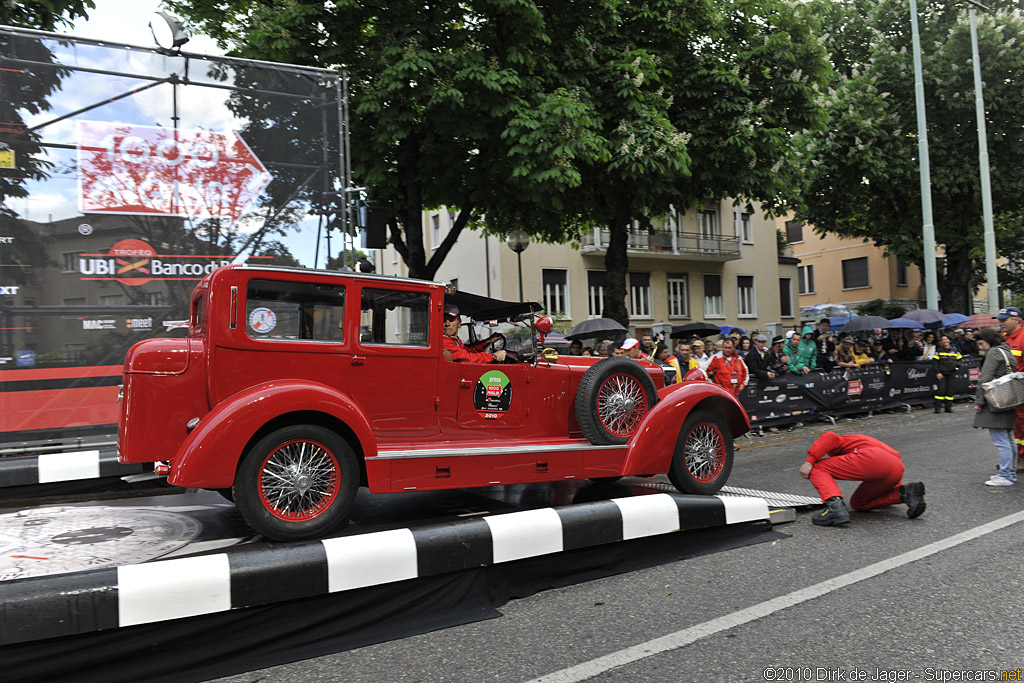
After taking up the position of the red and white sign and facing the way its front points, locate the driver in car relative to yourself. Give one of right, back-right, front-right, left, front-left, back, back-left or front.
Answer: front-left

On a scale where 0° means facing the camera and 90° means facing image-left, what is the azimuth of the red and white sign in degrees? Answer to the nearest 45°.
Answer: approximately 0°

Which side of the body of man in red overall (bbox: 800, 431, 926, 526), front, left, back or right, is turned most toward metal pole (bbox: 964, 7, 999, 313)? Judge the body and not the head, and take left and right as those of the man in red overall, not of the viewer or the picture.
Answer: right

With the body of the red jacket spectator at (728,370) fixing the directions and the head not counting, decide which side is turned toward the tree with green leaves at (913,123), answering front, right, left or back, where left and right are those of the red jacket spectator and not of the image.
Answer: left

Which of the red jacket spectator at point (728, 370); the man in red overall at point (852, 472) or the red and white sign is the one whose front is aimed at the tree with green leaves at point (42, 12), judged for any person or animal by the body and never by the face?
the man in red overall

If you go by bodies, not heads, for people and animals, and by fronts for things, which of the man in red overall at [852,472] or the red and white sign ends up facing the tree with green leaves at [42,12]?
the man in red overall

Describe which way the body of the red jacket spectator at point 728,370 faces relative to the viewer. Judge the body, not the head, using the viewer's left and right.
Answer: facing the viewer and to the right of the viewer

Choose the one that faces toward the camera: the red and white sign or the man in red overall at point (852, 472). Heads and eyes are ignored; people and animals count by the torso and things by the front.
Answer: the red and white sign

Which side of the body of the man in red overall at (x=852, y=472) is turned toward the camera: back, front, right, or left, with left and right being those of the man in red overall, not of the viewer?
left

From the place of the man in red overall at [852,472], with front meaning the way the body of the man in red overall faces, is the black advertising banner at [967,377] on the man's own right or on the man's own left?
on the man's own right

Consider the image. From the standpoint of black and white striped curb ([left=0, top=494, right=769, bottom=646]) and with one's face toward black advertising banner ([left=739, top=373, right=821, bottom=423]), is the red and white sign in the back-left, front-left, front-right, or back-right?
front-left

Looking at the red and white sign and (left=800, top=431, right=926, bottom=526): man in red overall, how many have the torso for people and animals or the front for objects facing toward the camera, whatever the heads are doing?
1

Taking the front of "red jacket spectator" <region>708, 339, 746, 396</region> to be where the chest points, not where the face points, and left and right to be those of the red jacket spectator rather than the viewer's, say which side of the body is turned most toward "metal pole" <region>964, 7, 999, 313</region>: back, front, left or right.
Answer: left
